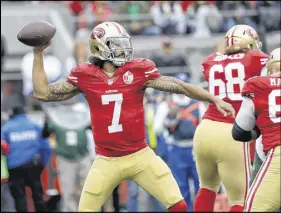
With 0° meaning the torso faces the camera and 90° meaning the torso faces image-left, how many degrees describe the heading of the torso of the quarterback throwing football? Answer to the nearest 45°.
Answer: approximately 0°

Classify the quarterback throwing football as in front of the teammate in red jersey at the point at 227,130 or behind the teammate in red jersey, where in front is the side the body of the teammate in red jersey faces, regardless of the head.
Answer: behind

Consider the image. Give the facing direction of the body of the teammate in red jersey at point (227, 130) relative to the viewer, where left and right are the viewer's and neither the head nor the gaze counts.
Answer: facing away from the viewer and to the right of the viewer

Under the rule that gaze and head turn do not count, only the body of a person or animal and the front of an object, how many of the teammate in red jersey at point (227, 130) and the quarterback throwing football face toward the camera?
1
